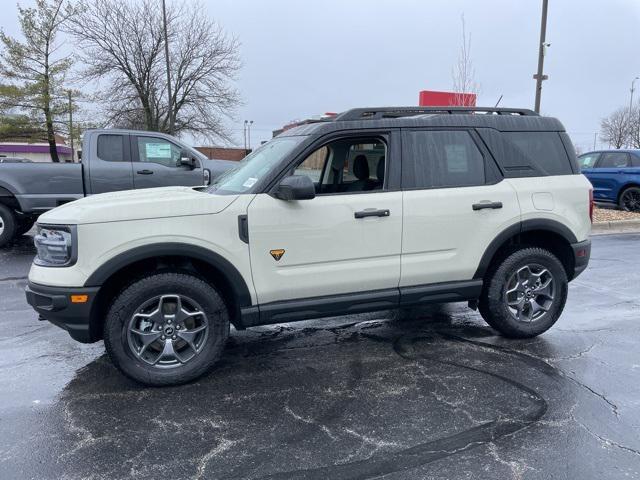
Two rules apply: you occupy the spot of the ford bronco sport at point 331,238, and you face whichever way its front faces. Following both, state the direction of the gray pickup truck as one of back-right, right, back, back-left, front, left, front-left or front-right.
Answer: front-right

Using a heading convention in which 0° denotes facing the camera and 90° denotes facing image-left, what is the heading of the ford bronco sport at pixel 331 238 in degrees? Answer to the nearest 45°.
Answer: approximately 90°

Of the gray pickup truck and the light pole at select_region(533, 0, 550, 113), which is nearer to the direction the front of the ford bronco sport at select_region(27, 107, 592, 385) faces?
the gray pickup truck

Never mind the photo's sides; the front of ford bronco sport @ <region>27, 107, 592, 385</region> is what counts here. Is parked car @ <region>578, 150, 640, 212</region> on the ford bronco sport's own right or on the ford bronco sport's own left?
on the ford bronco sport's own right

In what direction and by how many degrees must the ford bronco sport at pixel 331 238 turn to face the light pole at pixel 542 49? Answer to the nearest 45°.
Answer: approximately 135° to its right

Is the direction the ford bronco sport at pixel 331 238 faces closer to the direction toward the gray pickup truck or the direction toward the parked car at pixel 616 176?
the gray pickup truck
